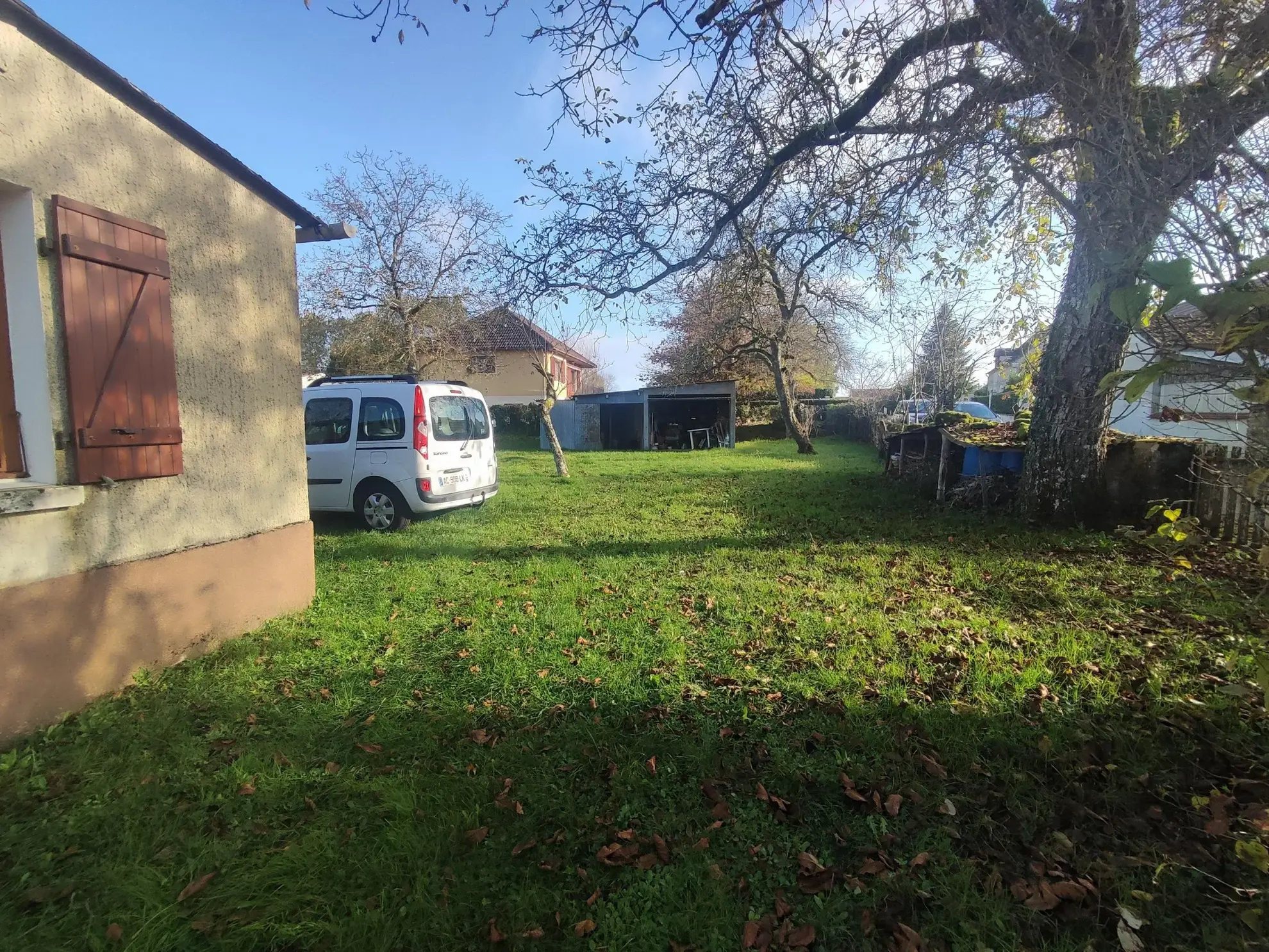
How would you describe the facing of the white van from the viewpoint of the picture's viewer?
facing away from the viewer and to the left of the viewer

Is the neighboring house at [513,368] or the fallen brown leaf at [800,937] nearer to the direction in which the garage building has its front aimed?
the fallen brown leaf

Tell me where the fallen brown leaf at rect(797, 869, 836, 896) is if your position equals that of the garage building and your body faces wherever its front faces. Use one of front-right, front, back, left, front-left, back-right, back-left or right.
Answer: front

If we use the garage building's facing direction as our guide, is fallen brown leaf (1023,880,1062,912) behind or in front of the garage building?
in front

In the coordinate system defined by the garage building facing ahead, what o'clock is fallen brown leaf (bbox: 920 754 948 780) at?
The fallen brown leaf is roughly at 12 o'clock from the garage building.

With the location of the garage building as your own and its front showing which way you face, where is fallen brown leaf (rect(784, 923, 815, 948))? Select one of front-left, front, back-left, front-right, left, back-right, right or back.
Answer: front

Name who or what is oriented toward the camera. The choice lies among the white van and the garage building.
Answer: the garage building

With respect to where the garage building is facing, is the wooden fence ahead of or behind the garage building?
ahead

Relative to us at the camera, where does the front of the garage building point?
facing the viewer

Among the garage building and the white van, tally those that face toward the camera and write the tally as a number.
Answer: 1

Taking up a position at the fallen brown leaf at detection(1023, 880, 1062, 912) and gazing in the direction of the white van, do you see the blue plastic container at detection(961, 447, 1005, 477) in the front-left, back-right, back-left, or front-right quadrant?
front-right

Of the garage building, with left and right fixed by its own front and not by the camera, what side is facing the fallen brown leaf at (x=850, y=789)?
front

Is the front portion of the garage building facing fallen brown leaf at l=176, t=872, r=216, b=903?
yes

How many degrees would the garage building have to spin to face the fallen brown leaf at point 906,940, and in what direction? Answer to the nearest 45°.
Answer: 0° — it already faces it

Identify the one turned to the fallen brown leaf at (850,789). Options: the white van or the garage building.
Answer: the garage building
